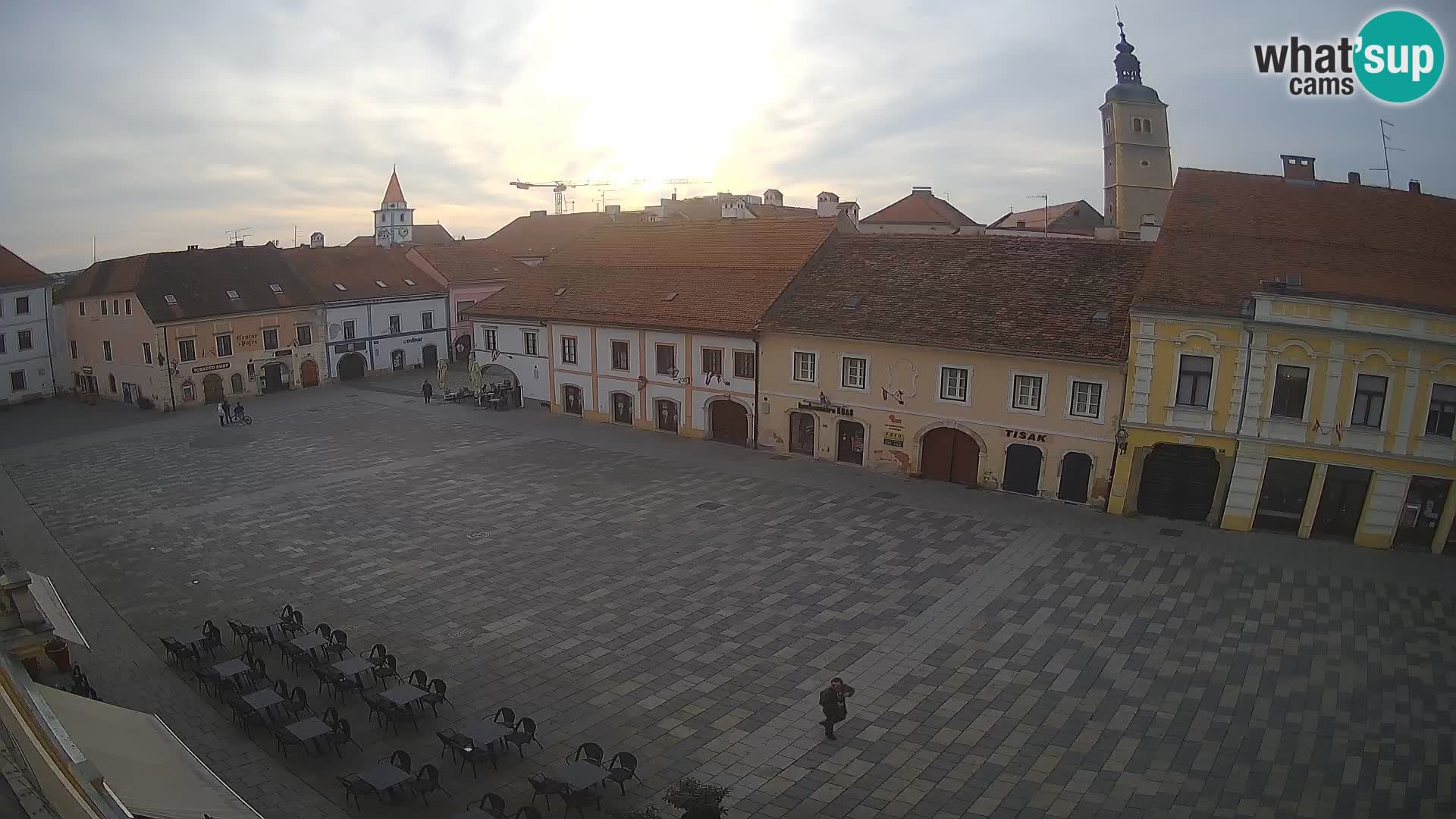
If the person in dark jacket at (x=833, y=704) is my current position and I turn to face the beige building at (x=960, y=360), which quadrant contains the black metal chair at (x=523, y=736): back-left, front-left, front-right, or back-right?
back-left

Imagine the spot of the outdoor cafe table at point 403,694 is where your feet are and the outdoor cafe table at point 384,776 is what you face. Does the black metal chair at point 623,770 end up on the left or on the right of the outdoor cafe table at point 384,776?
left

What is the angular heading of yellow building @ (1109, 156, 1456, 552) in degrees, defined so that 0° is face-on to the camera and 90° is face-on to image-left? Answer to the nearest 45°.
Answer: approximately 0°

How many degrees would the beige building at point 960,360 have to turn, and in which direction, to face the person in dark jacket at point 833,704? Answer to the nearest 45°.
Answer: approximately 45° to its left

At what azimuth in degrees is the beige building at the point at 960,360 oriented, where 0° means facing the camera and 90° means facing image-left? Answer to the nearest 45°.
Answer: approximately 45°

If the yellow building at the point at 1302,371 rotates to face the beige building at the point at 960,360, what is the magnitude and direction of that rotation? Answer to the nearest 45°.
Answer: approximately 90° to its right

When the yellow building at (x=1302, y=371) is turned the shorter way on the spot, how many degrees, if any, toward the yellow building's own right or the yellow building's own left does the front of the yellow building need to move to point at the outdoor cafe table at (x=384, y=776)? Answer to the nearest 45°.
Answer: approximately 45° to the yellow building's own right

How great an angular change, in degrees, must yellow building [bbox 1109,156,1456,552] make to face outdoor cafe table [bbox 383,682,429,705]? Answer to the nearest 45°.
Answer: approximately 45° to its right

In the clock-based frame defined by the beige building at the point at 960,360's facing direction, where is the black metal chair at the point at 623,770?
The black metal chair is roughly at 11 o'clock from the beige building.

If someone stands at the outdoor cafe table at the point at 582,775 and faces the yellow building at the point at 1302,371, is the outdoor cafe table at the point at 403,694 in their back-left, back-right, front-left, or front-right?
back-left

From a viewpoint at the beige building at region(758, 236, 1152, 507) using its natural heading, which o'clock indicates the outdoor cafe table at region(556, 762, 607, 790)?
The outdoor cafe table is roughly at 11 o'clock from the beige building.

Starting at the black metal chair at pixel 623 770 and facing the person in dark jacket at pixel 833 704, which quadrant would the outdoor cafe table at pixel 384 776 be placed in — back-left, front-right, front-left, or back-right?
back-left

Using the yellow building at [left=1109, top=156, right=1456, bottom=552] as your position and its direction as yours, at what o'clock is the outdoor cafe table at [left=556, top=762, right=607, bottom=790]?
The outdoor cafe table is roughly at 1 o'clock from the yellow building.

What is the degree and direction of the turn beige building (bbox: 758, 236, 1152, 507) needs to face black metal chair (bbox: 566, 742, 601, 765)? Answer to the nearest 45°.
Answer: approximately 45° to its left
